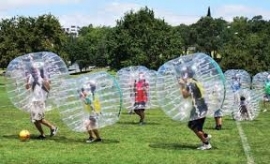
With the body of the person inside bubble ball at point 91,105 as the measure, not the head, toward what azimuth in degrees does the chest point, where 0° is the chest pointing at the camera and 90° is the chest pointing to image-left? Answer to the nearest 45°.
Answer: approximately 90°

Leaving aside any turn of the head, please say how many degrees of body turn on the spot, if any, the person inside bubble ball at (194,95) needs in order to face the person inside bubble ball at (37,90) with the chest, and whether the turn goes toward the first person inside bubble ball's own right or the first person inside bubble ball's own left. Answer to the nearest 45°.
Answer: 0° — they already face them

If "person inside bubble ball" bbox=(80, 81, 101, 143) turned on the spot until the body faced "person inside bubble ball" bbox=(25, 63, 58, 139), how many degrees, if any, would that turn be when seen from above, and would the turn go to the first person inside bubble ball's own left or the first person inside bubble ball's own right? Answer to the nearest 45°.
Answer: approximately 45° to the first person inside bubble ball's own right

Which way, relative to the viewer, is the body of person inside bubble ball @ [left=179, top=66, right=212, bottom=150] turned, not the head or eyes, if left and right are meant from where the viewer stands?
facing to the left of the viewer

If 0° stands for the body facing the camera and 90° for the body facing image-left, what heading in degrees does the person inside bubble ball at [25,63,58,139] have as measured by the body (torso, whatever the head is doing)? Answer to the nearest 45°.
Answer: approximately 45°
